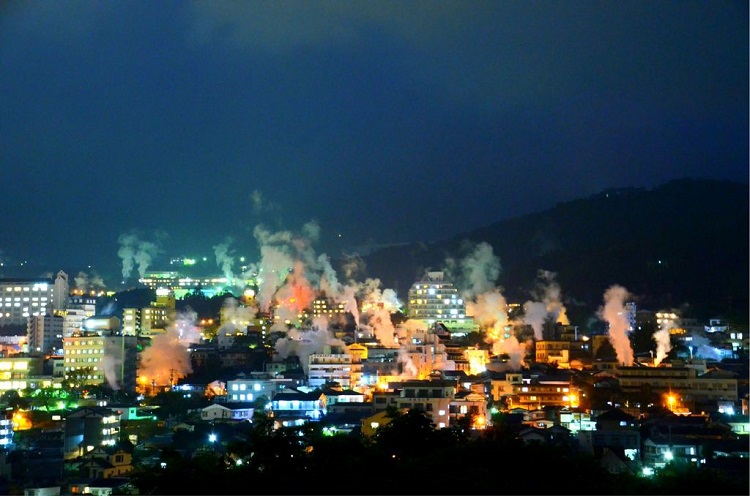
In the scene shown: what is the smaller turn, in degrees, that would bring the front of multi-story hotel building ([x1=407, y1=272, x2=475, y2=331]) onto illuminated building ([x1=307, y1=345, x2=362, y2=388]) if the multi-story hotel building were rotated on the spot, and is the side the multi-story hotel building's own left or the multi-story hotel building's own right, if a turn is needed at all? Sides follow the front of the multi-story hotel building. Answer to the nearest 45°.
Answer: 0° — it already faces it

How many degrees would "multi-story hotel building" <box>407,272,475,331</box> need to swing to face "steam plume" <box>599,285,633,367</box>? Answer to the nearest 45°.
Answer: approximately 45° to its left

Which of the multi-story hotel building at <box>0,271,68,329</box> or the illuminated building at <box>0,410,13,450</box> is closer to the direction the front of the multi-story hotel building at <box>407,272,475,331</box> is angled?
the illuminated building

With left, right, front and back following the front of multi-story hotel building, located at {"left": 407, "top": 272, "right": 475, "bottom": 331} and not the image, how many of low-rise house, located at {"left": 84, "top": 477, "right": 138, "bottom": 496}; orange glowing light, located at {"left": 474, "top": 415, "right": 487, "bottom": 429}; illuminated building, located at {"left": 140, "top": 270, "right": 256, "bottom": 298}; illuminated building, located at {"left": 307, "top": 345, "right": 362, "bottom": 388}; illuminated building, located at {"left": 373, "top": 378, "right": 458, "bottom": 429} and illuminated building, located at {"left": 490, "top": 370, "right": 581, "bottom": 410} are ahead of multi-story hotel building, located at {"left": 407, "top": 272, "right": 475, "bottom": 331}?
5

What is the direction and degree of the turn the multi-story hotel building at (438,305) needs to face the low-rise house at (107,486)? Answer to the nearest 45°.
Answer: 0° — it already faces it

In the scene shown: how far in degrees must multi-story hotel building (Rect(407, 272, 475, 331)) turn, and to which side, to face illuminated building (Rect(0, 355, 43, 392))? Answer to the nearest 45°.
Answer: approximately 45° to its right

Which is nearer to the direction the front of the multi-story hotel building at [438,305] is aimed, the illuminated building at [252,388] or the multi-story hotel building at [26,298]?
the illuminated building

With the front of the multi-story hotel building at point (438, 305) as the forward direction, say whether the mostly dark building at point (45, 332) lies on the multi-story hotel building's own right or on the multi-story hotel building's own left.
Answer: on the multi-story hotel building's own right

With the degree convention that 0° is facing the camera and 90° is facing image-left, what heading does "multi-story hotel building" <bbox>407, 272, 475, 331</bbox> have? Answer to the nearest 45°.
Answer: approximately 0°

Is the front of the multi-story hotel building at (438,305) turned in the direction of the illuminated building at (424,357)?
yes

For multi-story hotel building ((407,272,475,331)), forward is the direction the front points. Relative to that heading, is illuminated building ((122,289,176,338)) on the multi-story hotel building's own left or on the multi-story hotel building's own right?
on the multi-story hotel building's own right

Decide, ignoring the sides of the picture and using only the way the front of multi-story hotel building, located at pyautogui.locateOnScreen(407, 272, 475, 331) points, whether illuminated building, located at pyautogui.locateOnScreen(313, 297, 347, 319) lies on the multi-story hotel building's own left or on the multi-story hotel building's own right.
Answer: on the multi-story hotel building's own right
